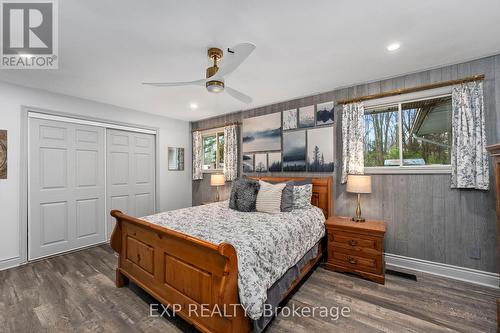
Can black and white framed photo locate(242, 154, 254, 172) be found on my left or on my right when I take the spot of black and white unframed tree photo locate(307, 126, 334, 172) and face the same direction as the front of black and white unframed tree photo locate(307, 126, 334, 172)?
on my right

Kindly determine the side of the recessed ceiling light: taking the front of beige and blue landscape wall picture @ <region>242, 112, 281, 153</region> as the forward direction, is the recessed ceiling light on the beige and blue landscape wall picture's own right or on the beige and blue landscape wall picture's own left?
on the beige and blue landscape wall picture's own left

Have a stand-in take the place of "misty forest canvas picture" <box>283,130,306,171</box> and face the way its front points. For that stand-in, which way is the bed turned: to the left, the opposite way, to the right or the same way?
the same way

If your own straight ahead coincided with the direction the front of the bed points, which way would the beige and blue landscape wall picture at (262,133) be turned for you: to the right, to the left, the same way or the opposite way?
the same way

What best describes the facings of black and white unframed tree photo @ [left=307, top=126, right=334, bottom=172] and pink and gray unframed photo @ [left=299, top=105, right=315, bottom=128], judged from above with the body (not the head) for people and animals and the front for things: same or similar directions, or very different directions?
same or similar directions

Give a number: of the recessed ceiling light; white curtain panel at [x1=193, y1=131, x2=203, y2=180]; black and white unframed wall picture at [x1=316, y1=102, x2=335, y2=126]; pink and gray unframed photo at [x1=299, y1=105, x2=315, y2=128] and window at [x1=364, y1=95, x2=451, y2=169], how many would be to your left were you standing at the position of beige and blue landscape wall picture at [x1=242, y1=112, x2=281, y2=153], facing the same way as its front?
4

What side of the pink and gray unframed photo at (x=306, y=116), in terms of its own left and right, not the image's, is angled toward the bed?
front

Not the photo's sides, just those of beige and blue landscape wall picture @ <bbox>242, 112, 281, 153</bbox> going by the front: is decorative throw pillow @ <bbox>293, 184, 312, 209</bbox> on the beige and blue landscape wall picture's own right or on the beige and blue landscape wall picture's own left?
on the beige and blue landscape wall picture's own left

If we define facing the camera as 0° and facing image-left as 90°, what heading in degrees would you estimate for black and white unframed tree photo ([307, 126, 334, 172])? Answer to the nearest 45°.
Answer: approximately 45°

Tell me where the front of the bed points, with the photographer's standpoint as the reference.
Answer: facing the viewer and to the left of the viewer

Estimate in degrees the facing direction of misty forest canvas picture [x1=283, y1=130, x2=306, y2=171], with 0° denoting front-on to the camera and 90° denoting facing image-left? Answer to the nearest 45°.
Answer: approximately 45°

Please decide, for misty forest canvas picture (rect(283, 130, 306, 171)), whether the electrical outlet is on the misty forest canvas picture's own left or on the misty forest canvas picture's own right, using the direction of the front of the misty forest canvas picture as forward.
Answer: on the misty forest canvas picture's own left

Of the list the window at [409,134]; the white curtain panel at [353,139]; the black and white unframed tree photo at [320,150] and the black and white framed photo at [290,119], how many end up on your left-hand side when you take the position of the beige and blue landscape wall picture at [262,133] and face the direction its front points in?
4

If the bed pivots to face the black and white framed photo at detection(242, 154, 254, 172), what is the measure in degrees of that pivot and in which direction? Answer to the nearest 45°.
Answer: approximately 135° to its right

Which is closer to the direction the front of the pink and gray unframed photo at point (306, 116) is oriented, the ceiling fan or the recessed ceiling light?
the ceiling fan

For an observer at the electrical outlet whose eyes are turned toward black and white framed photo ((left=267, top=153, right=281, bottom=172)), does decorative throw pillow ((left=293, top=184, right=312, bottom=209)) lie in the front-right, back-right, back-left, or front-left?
front-left

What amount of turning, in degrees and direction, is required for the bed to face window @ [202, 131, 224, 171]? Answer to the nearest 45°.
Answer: approximately 135° to its right

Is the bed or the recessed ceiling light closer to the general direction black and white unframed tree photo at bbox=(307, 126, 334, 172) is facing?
the bed

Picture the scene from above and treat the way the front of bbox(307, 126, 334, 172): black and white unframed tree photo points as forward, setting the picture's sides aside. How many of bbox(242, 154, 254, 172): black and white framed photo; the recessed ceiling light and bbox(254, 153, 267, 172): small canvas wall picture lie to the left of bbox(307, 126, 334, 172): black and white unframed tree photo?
1

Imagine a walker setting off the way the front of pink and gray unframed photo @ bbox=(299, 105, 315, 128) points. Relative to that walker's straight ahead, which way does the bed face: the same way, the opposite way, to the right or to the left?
the same way
